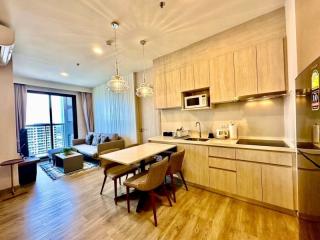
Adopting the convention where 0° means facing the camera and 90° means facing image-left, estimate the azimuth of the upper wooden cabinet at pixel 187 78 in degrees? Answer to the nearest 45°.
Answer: approximately 45°

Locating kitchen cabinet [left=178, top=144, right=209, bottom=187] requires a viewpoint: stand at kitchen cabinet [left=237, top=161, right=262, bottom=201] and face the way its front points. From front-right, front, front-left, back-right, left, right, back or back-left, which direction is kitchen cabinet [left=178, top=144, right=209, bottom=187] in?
front-right

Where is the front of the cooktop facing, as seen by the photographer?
facing the viewer

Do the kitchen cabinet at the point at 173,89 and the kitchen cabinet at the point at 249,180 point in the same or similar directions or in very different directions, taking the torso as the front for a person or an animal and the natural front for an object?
same or similar directions

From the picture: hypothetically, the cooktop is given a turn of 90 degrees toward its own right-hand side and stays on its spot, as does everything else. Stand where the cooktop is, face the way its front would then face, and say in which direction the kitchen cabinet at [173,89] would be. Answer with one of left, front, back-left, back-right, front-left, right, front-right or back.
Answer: front

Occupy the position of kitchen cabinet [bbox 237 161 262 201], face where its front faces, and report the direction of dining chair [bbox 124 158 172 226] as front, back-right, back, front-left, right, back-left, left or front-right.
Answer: front

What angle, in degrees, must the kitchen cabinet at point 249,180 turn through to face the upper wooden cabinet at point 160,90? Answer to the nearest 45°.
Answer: approximately 45° to its right

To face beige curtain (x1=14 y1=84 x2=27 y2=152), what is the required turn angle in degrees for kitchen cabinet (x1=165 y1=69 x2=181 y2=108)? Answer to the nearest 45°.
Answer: approximately 45° to its right

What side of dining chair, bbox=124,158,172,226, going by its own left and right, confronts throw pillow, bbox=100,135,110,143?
front
